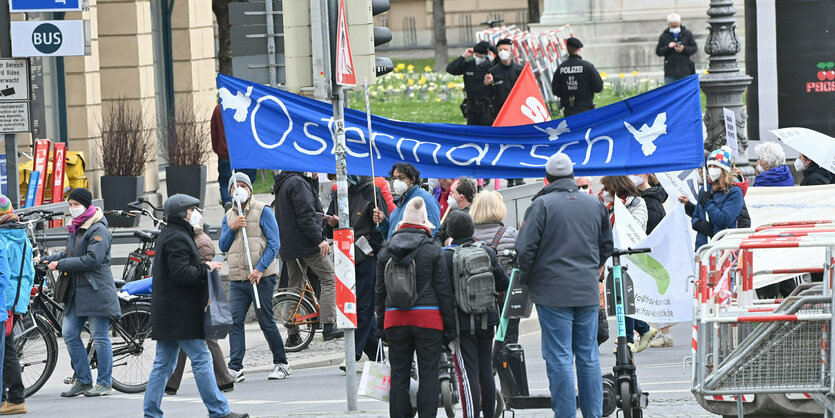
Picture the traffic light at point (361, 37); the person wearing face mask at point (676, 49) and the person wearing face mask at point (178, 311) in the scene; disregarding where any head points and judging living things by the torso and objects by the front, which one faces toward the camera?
the person wearing face mask at point (676, 49)

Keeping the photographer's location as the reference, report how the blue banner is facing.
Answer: facing the viewer

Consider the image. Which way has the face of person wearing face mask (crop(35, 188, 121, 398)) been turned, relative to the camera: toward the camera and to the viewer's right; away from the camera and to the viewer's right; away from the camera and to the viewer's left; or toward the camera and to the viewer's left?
toward the camera and to the viewer's left

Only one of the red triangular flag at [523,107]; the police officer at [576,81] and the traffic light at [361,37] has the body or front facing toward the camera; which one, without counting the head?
the red triangular flag

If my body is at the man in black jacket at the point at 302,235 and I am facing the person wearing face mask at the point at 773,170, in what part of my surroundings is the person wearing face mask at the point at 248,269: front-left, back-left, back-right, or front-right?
back-right

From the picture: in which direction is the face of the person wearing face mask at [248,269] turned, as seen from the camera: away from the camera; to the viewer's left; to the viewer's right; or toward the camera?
toward the camera

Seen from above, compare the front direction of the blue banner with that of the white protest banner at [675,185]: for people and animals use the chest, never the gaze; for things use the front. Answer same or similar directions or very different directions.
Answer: same or similar directions

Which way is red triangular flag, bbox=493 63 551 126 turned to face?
toward the camera

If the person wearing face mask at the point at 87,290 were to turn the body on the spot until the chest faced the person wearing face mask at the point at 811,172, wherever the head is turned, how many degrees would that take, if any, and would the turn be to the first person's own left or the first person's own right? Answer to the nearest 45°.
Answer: approximately 135° to the first person's own left

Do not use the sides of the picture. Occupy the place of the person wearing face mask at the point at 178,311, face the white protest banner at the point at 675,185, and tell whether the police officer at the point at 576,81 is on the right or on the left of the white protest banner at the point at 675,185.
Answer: left

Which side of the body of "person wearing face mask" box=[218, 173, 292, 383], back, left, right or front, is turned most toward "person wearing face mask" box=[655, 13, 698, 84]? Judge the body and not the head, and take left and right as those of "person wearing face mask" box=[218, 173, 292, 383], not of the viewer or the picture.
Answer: back

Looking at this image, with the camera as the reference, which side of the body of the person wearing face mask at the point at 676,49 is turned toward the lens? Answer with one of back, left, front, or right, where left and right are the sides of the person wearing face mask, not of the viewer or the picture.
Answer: front
